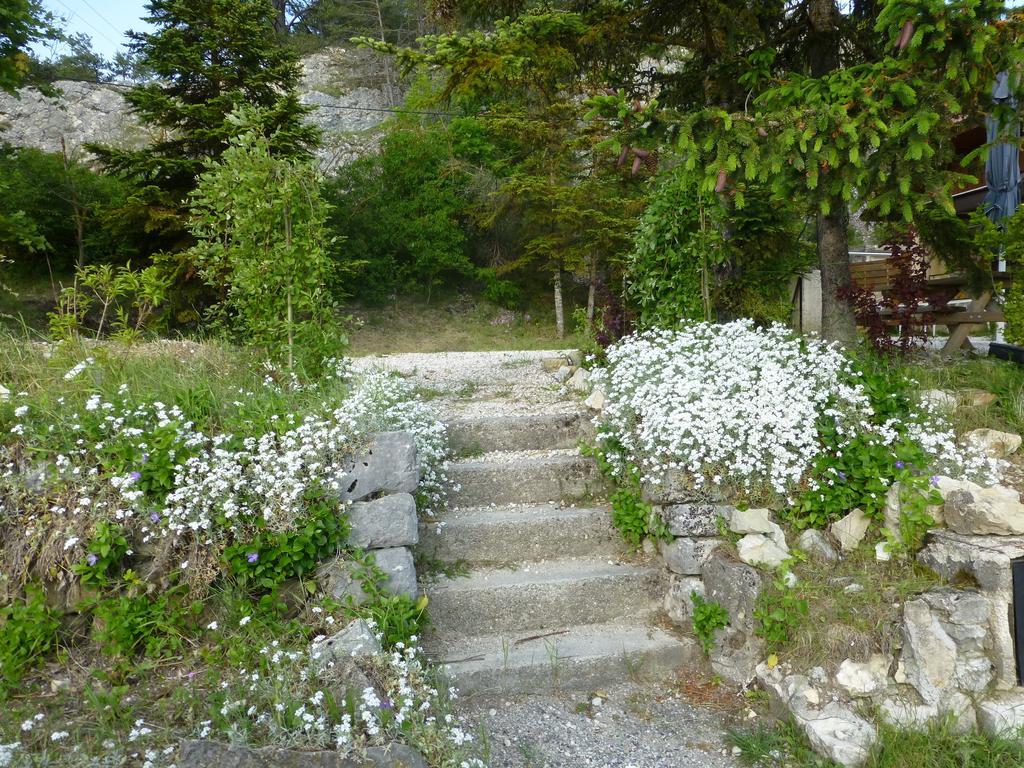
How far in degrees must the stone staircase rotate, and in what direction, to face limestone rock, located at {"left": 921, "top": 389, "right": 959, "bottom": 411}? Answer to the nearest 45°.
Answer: approximately 90° to its left

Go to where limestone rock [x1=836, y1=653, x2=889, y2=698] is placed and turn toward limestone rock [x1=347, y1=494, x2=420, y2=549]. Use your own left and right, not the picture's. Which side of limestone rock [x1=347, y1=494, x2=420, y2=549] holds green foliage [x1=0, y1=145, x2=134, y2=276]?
right

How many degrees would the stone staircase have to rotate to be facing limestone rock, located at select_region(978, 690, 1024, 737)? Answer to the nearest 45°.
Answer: approximately 45° to its left

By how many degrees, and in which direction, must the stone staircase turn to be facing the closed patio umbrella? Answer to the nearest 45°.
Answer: approximately 135° to its left

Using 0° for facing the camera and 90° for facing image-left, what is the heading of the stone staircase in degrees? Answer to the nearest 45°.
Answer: approximately 0°

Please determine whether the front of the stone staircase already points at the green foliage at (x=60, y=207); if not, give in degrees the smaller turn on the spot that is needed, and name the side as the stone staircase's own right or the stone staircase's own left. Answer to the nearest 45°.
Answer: approximately 135° to the stone staircase's own right

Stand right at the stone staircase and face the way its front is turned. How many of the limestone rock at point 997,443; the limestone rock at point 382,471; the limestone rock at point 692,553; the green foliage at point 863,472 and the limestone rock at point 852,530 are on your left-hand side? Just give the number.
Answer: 4

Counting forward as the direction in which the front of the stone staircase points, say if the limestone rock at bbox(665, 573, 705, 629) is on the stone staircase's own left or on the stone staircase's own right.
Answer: on the stone staircase's own left

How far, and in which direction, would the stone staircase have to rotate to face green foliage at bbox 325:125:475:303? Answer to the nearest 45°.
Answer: approximately 180°

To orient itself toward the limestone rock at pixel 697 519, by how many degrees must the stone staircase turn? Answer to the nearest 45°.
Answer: approximately 90° to its left

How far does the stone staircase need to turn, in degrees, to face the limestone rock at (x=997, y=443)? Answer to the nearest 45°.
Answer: approximately 90° to its left

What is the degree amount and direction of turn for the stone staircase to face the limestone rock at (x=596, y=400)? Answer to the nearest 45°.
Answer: approximately 180°

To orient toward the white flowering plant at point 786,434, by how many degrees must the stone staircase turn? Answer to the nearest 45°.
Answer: approximately 90° to its left

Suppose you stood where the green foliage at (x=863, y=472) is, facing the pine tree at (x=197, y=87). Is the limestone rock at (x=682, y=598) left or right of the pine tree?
left
